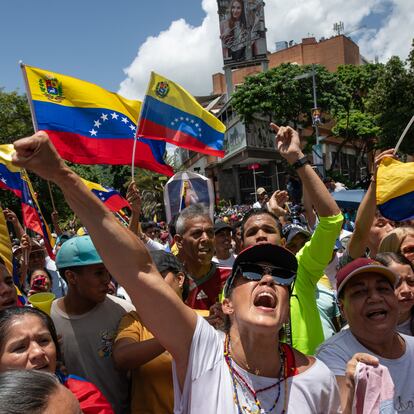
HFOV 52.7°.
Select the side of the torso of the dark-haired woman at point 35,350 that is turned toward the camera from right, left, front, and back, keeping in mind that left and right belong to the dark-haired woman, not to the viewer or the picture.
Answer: front

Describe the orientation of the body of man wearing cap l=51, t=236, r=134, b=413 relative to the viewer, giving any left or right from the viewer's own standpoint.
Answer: facing the viewer and to the right of the viewer

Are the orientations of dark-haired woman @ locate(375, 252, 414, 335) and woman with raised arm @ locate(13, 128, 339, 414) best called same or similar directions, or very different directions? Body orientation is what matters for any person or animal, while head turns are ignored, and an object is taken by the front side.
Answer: same or similar directions

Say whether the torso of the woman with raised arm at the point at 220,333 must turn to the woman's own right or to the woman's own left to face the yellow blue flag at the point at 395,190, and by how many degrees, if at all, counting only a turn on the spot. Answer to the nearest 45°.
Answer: approximately 135° to the woman's own left

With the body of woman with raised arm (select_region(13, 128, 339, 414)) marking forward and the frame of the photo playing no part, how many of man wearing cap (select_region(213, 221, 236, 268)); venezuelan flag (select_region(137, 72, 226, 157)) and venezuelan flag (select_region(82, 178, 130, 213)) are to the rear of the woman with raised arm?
3

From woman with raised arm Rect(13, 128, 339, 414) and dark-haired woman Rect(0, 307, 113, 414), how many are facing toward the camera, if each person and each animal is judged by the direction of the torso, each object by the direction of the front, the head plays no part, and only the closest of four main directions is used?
2

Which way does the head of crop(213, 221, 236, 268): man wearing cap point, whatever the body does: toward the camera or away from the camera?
toward the camera

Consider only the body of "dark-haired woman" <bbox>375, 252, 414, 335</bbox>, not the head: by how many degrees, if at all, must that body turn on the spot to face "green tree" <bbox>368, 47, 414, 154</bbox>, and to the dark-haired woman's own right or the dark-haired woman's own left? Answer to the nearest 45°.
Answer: approximately 135° to the dark-haired woman's own left

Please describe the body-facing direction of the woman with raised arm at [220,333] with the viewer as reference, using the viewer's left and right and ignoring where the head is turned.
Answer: facing the viewer
